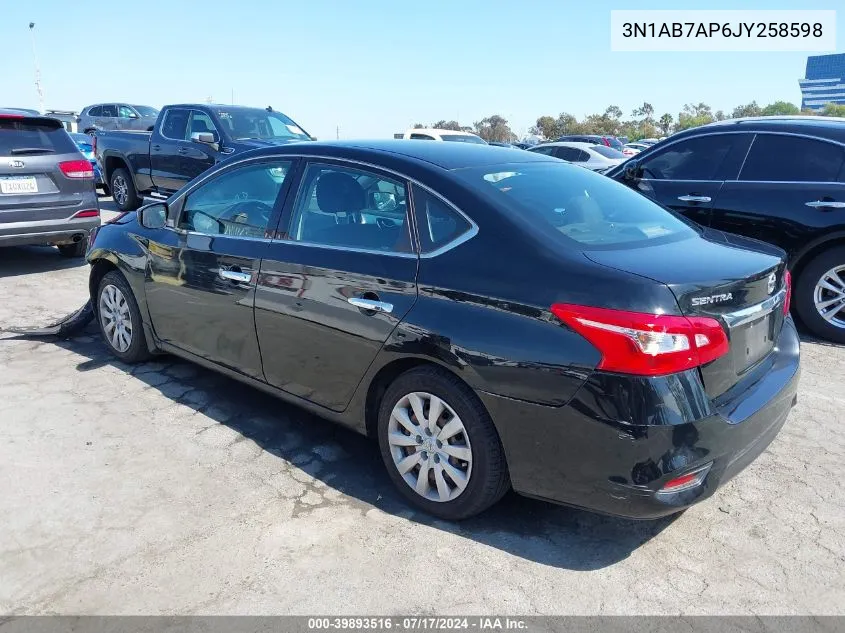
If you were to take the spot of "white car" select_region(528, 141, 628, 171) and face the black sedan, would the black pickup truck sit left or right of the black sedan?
right

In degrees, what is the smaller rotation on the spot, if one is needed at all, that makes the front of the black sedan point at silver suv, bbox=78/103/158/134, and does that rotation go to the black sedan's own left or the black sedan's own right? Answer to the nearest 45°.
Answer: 0° — it already faces it

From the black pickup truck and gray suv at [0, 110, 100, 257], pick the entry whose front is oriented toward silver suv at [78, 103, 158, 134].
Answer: gray suv at [0, 110, 100, 257]

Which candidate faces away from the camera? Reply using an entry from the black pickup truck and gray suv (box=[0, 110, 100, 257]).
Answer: the gray suv

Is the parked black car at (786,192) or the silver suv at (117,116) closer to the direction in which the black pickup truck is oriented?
the parked black car

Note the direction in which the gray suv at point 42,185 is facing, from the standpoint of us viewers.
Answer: facing away from the viewer

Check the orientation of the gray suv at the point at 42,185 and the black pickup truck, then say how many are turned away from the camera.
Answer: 1

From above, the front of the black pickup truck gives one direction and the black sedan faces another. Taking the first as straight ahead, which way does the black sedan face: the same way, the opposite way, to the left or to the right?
the opposite way

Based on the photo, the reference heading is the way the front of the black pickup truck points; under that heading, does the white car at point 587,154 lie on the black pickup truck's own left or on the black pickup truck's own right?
on the black pickup truck's own left

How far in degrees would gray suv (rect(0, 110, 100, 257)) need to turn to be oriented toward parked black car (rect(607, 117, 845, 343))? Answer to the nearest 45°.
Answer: approximately 135° to its right

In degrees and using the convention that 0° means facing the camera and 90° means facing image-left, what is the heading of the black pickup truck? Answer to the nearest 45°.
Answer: approximately 315°

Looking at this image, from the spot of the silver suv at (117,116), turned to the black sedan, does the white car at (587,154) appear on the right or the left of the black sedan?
left

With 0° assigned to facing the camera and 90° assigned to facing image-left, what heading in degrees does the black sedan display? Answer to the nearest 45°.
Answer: approximately 135°

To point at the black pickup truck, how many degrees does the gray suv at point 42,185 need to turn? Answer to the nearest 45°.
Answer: approximately 45° to its right

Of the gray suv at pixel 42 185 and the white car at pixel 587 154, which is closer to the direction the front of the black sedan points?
the gray suv

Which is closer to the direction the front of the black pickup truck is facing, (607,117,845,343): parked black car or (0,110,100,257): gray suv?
the parked black car
